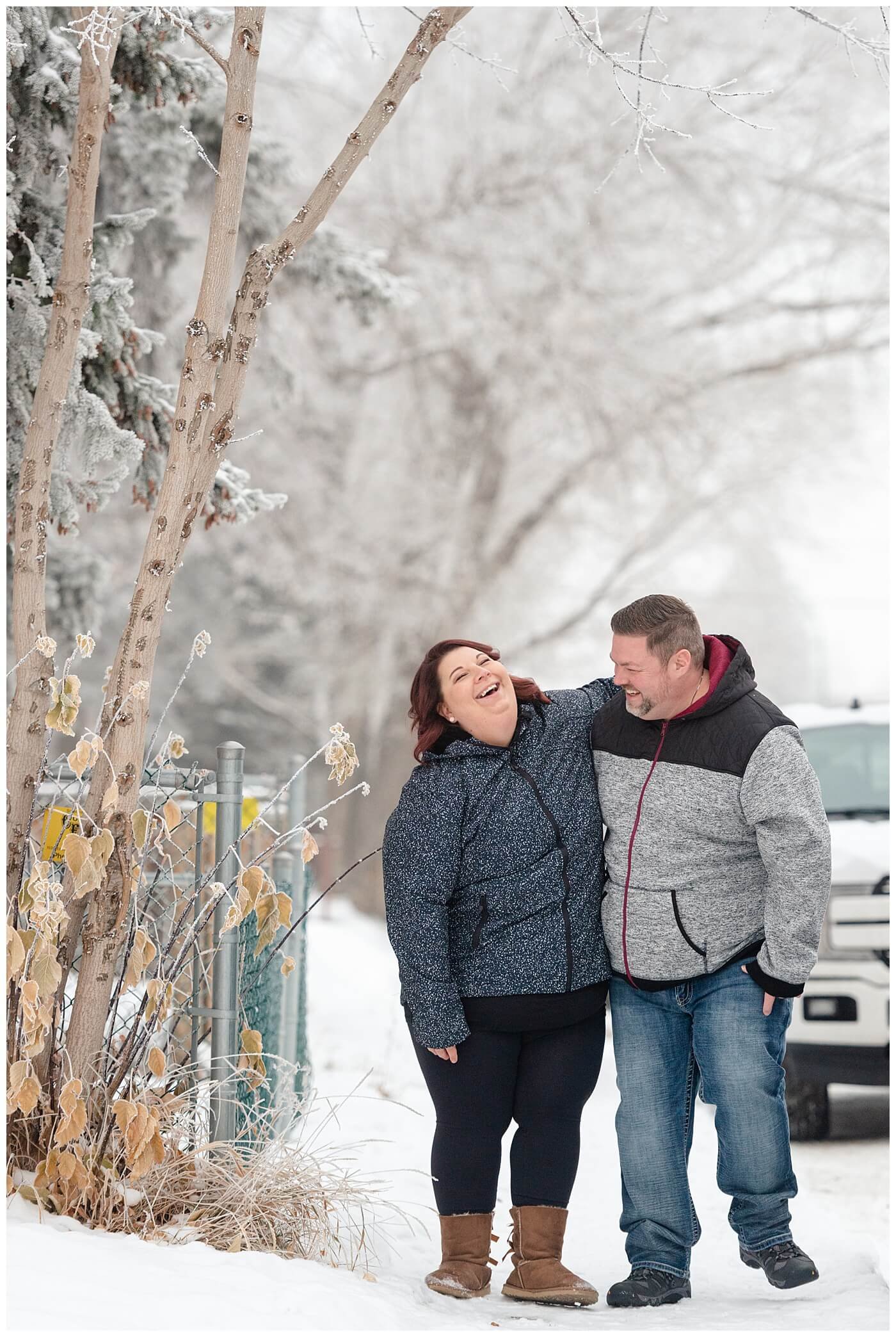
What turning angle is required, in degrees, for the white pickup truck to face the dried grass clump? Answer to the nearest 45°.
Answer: approximately 45° to its right

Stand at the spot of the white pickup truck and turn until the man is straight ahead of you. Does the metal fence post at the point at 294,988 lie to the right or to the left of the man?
right

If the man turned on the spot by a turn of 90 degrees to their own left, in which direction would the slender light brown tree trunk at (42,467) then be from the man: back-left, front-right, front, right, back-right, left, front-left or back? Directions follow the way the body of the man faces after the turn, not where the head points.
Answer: back-right

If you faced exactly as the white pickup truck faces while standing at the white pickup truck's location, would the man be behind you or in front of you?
in front

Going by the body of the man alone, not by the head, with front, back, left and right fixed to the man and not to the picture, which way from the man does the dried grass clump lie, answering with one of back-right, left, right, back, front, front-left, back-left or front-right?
front-right

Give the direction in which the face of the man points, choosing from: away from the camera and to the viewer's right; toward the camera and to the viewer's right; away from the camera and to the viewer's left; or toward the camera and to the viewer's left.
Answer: toward the camera and to the viewer's left

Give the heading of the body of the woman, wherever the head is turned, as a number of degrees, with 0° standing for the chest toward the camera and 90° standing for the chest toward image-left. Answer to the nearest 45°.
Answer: approximately 315°

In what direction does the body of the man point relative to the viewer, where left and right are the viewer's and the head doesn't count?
facing the viewer and to the left of the viewer

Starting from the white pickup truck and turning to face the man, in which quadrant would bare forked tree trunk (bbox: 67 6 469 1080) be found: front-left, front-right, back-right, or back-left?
front-right

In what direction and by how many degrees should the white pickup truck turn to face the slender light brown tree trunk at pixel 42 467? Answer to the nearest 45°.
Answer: approximately 45° to its right

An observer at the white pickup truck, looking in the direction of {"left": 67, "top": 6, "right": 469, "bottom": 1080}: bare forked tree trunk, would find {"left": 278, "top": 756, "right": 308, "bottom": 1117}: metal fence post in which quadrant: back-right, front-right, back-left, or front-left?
front-right

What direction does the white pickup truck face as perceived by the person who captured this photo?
facing the viewer
